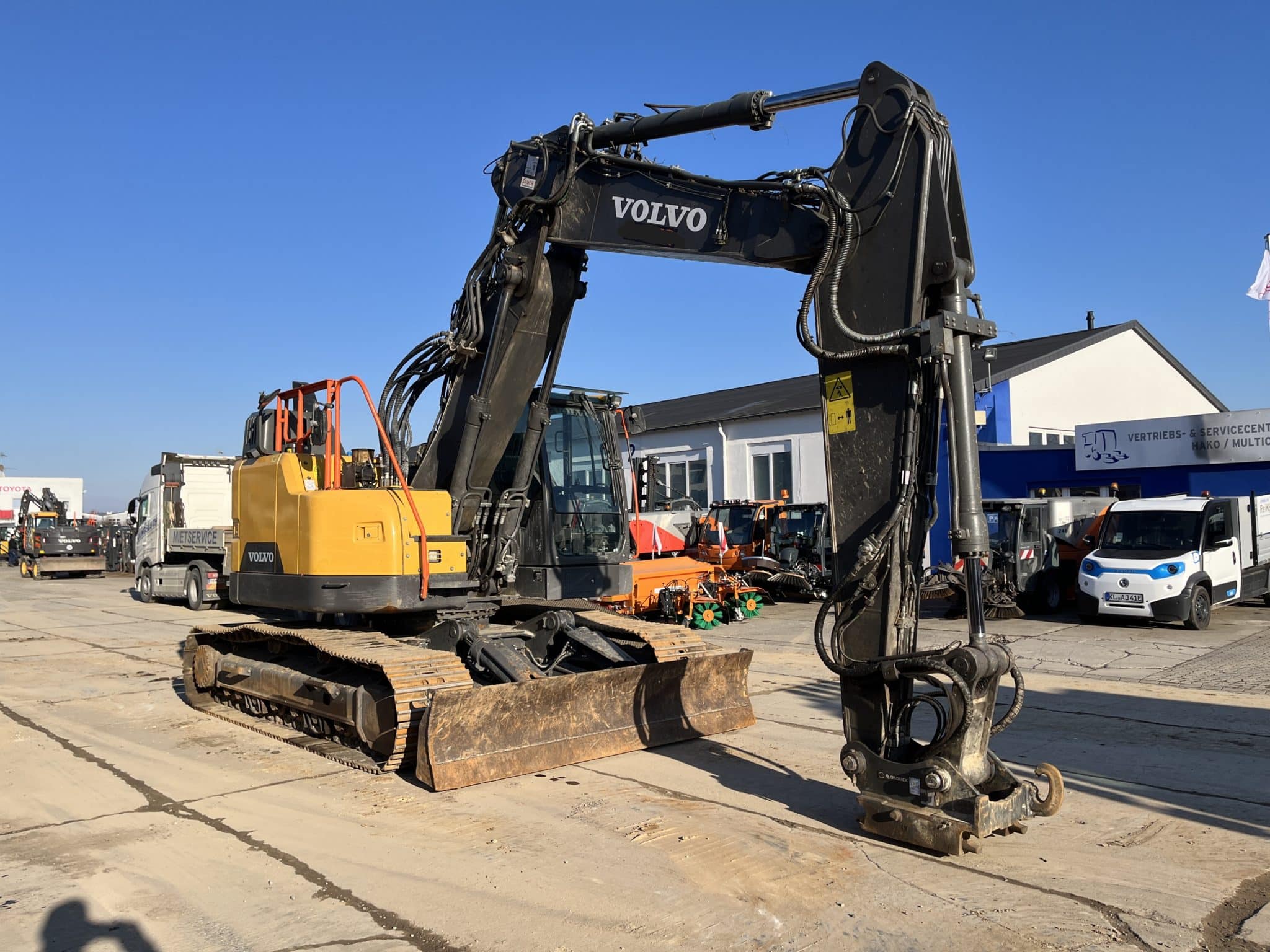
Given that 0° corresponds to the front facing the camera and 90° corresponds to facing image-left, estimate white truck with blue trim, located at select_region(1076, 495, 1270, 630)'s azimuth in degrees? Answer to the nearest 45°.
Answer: approximately 45°

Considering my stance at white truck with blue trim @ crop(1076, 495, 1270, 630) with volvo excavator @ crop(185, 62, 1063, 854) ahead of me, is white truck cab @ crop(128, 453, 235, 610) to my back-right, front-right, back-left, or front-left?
front-right

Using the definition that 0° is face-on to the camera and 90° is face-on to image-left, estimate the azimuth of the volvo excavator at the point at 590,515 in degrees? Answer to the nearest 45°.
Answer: approximately 315°

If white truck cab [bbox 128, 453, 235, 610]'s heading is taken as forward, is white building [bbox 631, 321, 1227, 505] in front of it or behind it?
behind

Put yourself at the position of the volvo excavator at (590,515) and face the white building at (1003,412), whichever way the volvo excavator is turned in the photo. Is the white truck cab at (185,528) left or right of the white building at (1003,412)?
left

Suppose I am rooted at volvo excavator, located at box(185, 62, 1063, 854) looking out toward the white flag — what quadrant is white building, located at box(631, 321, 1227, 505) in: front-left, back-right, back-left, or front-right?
front-left

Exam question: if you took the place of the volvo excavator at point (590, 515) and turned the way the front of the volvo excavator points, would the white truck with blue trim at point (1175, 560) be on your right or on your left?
on your left

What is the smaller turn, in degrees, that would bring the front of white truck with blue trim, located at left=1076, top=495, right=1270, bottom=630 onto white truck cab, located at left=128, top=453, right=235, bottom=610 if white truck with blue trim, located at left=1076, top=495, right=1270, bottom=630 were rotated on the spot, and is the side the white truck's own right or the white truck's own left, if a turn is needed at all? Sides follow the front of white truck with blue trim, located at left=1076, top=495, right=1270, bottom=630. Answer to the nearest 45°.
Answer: approximately 45° to the white truck's own right

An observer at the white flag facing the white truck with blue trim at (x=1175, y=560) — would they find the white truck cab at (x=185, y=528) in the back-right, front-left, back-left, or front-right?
front-right

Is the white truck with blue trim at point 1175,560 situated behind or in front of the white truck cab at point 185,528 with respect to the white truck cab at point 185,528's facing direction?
behind

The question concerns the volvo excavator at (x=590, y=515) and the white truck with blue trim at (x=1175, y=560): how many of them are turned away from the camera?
0

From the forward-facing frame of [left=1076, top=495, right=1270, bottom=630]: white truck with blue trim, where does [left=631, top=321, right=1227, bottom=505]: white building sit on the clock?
The white building is roughly at 4 o'clock from the white truck with blue trim.

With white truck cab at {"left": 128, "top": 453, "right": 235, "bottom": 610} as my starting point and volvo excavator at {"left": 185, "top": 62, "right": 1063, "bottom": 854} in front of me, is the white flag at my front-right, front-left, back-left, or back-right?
front-left

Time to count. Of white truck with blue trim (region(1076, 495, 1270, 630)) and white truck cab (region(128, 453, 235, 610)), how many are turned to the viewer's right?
0
